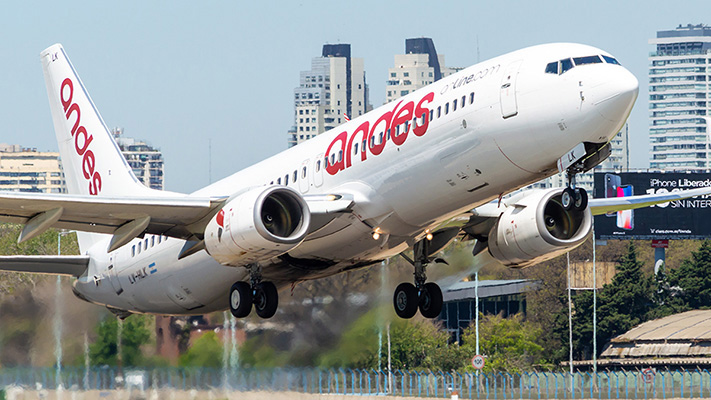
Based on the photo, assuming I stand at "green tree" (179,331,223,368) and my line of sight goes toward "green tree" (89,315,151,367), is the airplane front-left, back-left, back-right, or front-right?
back-left

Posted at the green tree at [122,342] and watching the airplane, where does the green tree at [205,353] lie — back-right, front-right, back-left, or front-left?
front-left

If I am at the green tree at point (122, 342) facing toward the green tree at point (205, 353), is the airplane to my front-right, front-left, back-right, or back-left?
front-right

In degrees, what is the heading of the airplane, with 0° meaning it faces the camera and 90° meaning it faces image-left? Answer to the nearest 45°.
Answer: approximately 315°

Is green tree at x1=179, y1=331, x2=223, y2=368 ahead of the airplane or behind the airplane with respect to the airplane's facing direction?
behind

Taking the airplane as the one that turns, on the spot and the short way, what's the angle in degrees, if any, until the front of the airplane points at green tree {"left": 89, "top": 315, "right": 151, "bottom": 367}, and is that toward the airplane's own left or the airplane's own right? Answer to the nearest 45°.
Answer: approximately 180°

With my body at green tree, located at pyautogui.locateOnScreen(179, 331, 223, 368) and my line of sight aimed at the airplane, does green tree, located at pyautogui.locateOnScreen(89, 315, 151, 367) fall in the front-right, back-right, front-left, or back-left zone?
back-right
